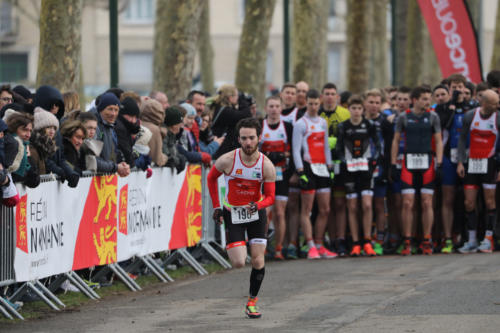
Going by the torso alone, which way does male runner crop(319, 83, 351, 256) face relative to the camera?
toward the camera

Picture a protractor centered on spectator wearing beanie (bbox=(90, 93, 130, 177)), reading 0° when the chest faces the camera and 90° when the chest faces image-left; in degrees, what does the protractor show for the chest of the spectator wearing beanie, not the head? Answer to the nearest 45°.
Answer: approximately 315°

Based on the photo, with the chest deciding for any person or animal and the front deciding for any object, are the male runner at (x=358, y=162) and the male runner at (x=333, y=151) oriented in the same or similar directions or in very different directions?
same or similar directions

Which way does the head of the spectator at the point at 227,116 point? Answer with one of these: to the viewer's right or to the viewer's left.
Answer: to the viewer's right

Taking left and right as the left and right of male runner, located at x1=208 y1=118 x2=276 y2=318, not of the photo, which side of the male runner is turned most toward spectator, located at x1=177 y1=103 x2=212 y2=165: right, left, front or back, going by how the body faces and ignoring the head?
back

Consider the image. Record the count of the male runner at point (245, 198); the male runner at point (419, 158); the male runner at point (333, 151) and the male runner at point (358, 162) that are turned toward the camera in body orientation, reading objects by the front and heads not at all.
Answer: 4

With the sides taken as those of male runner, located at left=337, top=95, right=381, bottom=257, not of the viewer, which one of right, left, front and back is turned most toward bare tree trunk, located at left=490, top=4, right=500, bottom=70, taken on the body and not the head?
back

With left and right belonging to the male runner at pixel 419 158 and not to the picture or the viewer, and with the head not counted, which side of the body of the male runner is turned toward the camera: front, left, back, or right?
front

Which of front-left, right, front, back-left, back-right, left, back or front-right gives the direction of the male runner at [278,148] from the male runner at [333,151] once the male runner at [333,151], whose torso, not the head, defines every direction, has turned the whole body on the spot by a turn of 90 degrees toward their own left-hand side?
back-right

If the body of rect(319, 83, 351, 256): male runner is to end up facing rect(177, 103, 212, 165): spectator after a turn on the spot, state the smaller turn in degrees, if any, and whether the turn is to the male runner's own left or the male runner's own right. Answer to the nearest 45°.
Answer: approximately 45° to the male runner's own right

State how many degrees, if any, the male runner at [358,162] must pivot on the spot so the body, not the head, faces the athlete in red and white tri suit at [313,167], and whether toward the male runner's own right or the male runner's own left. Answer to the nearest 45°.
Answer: approximately 45° to the male runner's own right

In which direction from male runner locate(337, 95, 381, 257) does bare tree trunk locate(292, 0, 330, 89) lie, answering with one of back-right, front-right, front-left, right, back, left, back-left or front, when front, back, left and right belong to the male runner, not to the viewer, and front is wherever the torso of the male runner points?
back

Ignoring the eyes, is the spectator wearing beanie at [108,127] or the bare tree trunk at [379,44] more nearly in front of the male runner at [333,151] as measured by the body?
the spectator wearing beanie

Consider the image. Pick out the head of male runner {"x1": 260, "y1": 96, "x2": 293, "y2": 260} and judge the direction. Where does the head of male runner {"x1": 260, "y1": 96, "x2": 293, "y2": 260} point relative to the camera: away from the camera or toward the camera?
toward the camera

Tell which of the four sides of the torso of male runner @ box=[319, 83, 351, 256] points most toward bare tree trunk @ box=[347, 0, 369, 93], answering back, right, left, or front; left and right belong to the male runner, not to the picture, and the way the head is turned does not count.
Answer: back

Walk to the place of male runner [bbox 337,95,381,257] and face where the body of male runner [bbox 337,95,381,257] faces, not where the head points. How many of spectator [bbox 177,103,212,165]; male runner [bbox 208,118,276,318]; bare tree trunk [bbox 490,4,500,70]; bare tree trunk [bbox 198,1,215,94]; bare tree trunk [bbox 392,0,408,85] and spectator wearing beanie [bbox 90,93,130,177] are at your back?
3

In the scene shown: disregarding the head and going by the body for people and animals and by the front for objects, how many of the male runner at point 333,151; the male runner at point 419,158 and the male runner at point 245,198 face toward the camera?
3

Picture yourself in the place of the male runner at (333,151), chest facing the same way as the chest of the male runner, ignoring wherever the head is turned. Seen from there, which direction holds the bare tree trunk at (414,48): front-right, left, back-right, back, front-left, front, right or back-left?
back

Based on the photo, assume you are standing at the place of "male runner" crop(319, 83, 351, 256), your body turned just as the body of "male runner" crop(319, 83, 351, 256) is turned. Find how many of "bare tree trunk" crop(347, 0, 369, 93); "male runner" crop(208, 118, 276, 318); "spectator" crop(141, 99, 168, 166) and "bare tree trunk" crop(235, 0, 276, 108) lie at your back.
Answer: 2

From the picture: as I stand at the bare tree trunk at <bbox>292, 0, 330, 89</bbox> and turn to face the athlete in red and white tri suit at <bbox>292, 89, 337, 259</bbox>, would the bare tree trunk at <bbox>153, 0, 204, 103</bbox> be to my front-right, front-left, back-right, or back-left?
front-right
